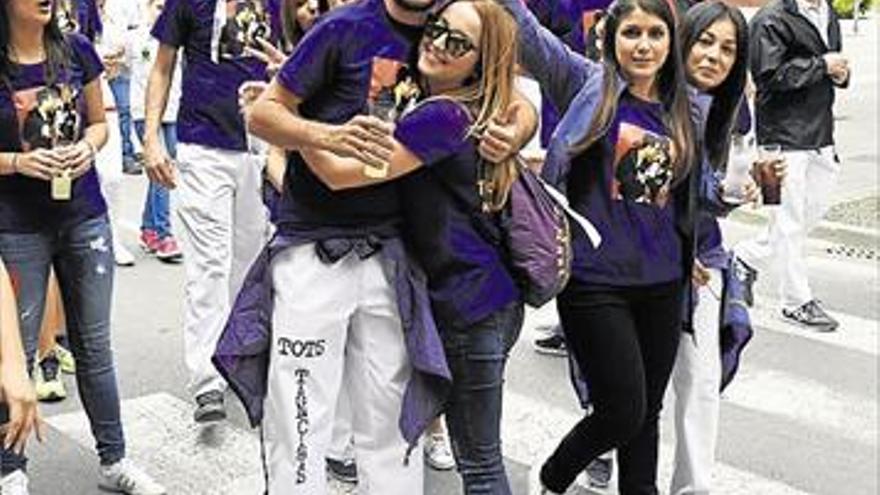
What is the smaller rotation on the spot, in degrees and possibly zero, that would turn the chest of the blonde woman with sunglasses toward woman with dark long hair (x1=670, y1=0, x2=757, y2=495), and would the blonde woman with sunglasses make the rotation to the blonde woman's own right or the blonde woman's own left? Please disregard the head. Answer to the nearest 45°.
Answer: approximately 135° to the blonde woman's own right

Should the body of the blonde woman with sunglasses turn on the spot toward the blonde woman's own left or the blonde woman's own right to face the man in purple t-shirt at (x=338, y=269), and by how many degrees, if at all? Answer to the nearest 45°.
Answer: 0° — they already face them

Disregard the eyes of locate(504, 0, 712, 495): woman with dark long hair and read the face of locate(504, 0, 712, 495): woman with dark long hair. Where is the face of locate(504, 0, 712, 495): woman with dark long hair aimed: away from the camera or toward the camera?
toward the camera

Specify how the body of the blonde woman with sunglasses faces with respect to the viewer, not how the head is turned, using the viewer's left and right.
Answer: facing to the left of the viewer

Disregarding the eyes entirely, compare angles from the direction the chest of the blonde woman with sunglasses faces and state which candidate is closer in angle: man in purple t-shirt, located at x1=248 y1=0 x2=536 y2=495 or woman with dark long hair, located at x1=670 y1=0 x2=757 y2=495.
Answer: the man in purple t-shirt

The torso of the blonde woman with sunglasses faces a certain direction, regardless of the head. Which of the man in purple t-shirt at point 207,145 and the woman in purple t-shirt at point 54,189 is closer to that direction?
the woman in purple t-shirt

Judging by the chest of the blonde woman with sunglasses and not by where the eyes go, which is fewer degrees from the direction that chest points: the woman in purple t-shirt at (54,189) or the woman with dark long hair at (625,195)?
the woman in purple t-shirt

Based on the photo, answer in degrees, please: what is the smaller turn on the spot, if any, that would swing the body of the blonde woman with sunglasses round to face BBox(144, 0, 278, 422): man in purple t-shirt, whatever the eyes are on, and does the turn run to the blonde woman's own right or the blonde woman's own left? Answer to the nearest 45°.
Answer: approximately 45° to the blonde woman's own right
